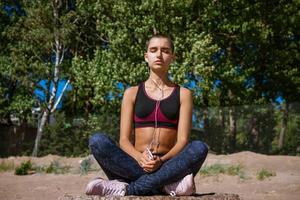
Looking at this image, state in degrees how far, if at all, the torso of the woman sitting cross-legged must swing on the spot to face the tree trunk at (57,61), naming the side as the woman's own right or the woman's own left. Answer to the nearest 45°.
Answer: approximately 180°

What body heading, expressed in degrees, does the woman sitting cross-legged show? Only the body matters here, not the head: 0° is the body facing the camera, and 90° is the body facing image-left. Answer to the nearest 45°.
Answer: approximately 0°

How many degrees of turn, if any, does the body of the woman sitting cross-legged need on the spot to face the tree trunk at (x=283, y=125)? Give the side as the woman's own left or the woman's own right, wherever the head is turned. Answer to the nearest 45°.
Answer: approximately 180°
